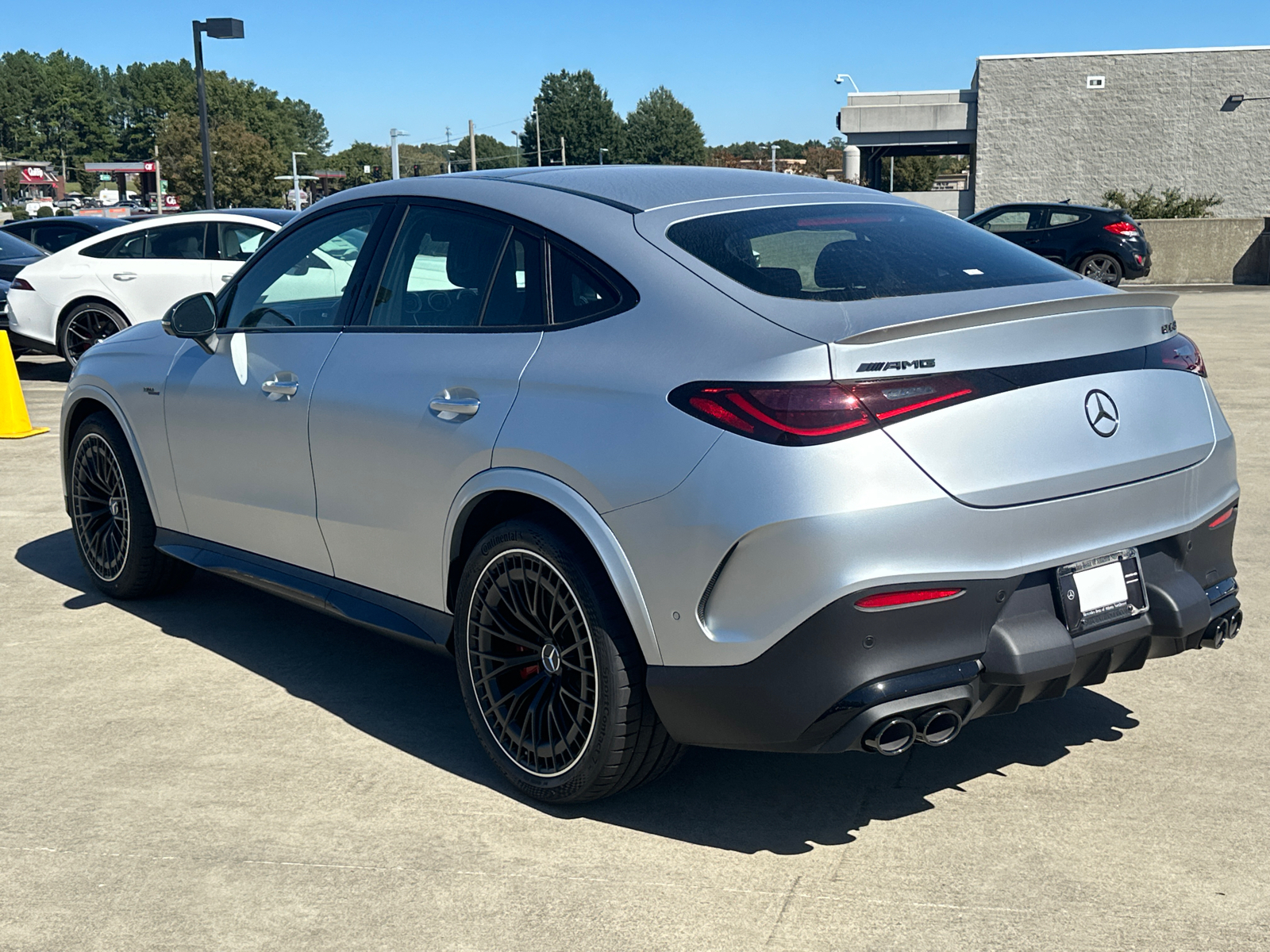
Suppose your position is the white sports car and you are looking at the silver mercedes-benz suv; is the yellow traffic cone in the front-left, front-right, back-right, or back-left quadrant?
front-right

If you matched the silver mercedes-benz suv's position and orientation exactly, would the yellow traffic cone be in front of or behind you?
in front

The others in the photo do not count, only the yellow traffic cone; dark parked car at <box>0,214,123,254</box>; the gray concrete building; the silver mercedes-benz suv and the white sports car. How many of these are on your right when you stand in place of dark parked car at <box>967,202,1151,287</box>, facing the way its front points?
1

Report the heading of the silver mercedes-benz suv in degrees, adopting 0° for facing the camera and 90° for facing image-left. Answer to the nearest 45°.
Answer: approximately 135°

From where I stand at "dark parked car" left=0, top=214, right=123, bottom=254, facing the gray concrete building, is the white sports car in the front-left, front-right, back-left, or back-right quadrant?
back-right

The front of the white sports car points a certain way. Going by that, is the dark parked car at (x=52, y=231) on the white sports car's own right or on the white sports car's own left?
on the white sports car's own left

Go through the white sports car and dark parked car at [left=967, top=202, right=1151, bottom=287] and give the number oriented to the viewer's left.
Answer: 1

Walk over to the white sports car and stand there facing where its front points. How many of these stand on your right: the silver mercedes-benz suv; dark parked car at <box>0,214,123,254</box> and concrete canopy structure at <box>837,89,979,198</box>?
1

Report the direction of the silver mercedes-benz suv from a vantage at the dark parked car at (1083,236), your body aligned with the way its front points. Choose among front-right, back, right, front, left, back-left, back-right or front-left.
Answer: left

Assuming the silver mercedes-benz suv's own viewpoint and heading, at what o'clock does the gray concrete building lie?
The gray concrete building is roughly at 2 o'clock from the silver mercedes-benz suv.

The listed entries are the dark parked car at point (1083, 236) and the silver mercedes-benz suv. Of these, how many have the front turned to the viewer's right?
0

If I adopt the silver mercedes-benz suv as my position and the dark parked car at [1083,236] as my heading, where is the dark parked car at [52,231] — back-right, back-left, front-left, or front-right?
front-left

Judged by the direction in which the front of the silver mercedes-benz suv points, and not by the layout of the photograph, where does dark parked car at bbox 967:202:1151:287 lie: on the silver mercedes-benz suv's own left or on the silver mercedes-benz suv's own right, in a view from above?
on the silver mercedes-benz suv's own right

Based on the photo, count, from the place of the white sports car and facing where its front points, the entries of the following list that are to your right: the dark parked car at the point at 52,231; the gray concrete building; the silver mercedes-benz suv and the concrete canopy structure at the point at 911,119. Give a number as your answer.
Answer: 1

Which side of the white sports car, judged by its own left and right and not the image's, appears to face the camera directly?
right

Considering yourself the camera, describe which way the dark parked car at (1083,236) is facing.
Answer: facing to the left of the viewer

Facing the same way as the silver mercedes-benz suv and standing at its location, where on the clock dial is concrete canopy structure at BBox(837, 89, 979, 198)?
The concrete canopy structure is roughly at 2 o'clock from the silver mercedes-benz suv.
